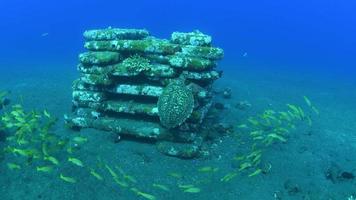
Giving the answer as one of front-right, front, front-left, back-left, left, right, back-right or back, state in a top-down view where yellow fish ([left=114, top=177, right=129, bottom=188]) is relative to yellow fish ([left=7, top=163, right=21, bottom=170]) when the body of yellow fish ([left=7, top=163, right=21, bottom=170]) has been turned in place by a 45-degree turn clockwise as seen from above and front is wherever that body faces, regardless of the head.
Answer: front

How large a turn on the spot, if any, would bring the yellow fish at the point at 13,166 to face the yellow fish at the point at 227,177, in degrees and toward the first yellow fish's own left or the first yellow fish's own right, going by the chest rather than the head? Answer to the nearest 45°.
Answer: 0° — it already faces it

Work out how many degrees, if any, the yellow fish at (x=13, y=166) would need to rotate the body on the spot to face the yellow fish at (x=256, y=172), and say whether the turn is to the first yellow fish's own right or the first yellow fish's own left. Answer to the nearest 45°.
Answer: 0° — it already faces it

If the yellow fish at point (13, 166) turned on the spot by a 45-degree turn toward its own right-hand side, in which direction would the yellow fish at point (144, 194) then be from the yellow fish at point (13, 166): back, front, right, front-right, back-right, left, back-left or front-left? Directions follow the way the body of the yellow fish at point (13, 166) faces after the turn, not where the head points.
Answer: front

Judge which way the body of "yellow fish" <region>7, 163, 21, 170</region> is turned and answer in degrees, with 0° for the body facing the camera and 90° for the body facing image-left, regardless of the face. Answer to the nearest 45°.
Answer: approximately 270°

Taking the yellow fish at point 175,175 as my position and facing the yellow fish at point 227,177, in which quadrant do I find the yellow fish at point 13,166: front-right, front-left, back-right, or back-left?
back-left

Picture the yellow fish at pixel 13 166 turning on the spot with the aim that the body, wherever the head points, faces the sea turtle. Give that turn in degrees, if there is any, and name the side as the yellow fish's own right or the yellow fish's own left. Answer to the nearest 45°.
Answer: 0° — it already faces it

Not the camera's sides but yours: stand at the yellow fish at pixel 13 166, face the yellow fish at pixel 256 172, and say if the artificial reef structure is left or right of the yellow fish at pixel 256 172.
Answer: left
